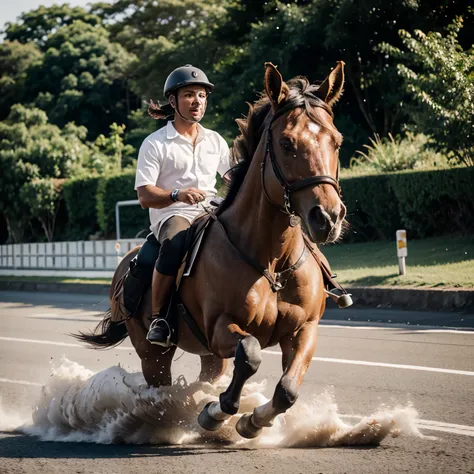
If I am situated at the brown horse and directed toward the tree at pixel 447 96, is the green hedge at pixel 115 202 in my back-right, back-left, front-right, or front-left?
front-left

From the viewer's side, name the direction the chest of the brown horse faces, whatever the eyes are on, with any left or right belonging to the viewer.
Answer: facing the viewer and to the right of the viewer

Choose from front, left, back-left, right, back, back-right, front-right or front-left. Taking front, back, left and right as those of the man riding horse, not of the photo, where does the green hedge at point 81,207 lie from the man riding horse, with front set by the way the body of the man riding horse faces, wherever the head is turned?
back-left

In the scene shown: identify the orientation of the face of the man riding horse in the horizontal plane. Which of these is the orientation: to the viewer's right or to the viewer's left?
to the viewer's right

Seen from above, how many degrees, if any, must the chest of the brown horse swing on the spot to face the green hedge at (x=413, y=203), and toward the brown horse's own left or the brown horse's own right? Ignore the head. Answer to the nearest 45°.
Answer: approximately 135° to the brown horse's own left

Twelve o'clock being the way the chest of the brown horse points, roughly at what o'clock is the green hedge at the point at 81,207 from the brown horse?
The green hedge is roughly at 7 o'clock from the brown horse.

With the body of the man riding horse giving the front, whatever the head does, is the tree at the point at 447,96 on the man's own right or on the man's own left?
on the man's own left

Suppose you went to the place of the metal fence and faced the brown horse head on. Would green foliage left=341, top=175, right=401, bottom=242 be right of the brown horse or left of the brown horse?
left

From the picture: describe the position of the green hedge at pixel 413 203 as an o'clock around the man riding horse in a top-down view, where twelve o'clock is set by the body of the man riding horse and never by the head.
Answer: The green hedge is roughly at 8 o'clock from the man riding horse.

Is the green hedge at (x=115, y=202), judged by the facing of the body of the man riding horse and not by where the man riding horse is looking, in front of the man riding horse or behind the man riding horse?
behind

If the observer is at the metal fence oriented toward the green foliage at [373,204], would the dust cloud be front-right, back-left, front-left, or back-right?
front-right
